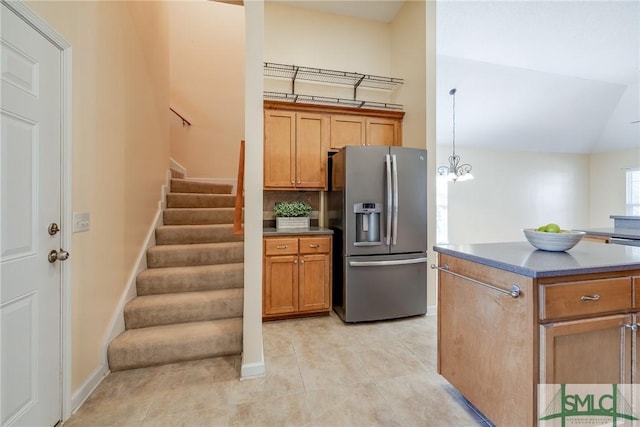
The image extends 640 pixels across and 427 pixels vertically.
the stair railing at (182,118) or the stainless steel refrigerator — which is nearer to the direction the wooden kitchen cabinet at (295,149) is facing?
the stainless steel refrigerator

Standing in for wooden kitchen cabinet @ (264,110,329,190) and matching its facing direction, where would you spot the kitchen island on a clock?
The kitchen island is roughly at 11 o'clock from the wooden kitchen cabinet.

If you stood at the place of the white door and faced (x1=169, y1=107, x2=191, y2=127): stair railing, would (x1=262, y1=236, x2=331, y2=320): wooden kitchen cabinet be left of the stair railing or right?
right

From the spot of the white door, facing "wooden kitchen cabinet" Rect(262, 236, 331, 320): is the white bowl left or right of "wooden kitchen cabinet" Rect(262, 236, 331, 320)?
right

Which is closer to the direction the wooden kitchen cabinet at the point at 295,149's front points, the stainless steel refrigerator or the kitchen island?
the kitchen island

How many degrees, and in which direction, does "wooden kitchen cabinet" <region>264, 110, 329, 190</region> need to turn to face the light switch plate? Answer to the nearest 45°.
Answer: approximately 45° to its right

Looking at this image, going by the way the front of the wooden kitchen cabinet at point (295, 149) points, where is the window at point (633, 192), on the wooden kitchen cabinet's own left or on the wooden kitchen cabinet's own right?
on the wooden kitchen cabinet's own left

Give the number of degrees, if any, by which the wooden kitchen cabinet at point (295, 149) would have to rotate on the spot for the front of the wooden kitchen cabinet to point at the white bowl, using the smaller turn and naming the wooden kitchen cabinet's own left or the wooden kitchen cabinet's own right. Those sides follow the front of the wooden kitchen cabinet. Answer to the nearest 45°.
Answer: approximately 45° to the wooden kitchen cabinet's own left

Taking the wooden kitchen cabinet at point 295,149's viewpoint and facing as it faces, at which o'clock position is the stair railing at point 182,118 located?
The stair railing is roughly at 4 o'clock from the wooden kitchen cabinet.

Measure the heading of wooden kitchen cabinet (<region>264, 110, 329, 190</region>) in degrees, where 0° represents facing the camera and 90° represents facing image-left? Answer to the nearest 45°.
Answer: approximately 0°

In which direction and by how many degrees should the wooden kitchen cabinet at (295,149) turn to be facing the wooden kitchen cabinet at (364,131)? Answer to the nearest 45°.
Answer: approximately 90° to its left

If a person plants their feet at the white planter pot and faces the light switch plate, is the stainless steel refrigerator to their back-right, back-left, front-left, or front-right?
back-left

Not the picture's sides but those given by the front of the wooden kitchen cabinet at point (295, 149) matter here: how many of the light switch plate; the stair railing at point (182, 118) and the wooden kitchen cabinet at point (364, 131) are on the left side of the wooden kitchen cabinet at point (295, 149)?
1
